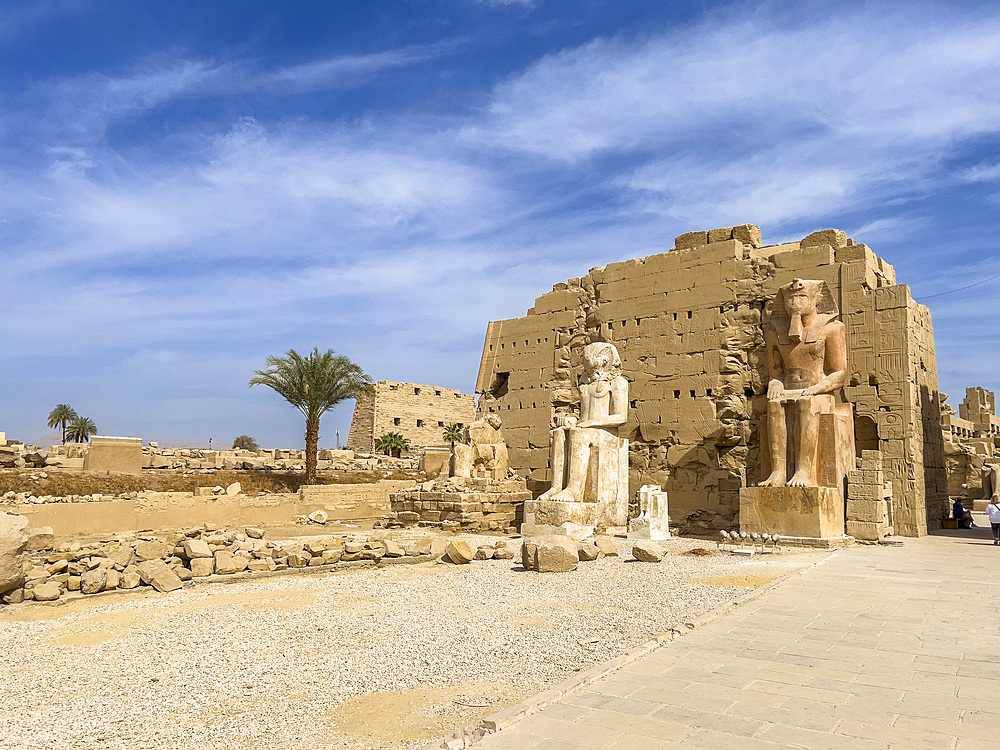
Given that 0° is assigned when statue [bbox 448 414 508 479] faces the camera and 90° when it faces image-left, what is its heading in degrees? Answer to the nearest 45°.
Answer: approximately 45°

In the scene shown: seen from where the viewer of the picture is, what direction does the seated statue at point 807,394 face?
facing the viewer and to the left of the viewer

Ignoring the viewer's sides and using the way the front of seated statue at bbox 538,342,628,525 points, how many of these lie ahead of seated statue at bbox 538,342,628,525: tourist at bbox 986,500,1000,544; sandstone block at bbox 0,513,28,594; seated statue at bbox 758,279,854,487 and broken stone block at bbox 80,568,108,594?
2

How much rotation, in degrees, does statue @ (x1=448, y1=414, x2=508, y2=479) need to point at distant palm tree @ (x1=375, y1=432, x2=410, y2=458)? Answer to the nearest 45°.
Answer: approximately 135° to its right

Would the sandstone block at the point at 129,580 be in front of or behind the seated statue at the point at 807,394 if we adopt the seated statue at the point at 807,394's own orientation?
in front

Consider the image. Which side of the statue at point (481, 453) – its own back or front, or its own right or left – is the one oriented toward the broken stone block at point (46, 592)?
front

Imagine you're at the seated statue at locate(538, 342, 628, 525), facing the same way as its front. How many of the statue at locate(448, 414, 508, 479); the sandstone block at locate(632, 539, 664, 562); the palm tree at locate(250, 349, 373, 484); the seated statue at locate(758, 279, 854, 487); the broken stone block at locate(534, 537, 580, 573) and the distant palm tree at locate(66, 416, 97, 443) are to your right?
3

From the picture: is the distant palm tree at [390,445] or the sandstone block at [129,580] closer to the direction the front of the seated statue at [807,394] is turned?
the sandstone block

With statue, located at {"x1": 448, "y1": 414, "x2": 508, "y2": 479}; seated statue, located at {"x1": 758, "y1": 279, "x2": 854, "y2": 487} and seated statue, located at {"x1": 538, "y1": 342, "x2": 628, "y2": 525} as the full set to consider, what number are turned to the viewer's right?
0
